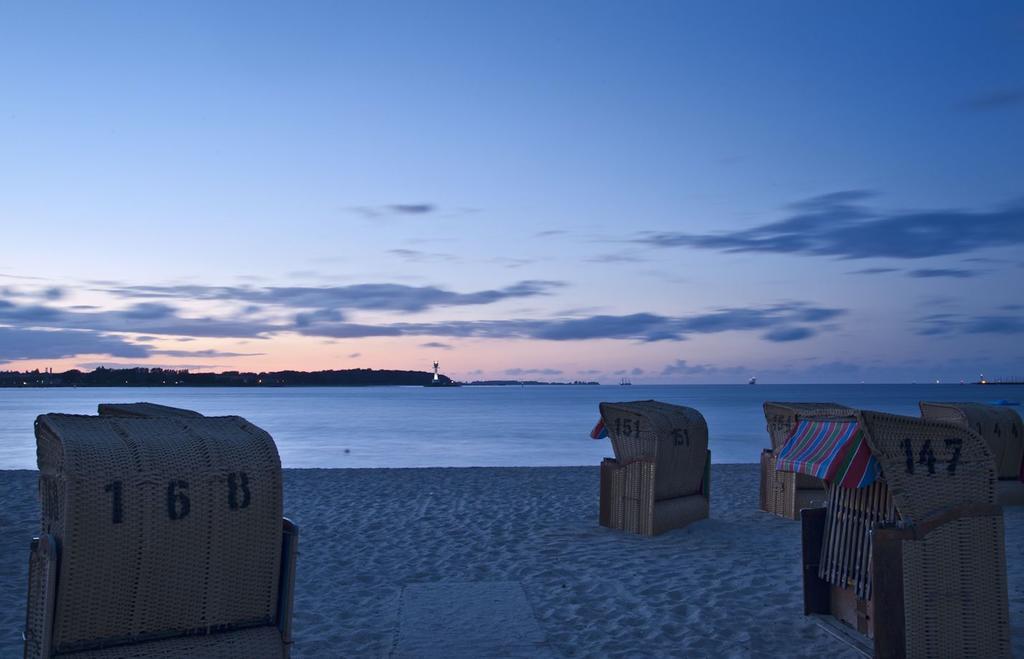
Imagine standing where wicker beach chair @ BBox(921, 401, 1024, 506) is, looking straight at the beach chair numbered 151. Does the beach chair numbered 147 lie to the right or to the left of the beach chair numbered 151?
left

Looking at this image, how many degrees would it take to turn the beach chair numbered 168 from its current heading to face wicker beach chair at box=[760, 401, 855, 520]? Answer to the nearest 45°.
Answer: approximately 45° to its right

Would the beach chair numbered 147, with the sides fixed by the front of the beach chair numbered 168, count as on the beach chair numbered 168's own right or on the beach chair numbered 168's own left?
on the beach chair numbered 168's own right

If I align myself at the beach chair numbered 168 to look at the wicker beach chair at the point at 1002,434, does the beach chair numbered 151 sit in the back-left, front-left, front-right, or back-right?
front-left

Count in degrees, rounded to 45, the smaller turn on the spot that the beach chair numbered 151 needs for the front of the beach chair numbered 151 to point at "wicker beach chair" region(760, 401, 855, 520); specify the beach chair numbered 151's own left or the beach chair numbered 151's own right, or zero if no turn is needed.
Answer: approximately 90° to the beach chair numbered 151's own right

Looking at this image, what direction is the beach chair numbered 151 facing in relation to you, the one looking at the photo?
facing away from the viewer and to the left of the viewer

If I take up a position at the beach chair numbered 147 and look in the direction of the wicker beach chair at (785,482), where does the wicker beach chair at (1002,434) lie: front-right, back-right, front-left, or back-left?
front-right

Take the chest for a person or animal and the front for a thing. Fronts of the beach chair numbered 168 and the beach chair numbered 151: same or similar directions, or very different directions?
same or similar directions

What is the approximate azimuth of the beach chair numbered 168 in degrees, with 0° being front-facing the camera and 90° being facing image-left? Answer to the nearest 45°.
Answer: approximately 180°

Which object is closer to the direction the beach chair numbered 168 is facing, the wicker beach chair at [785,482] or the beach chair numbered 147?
the wicker beach chair
